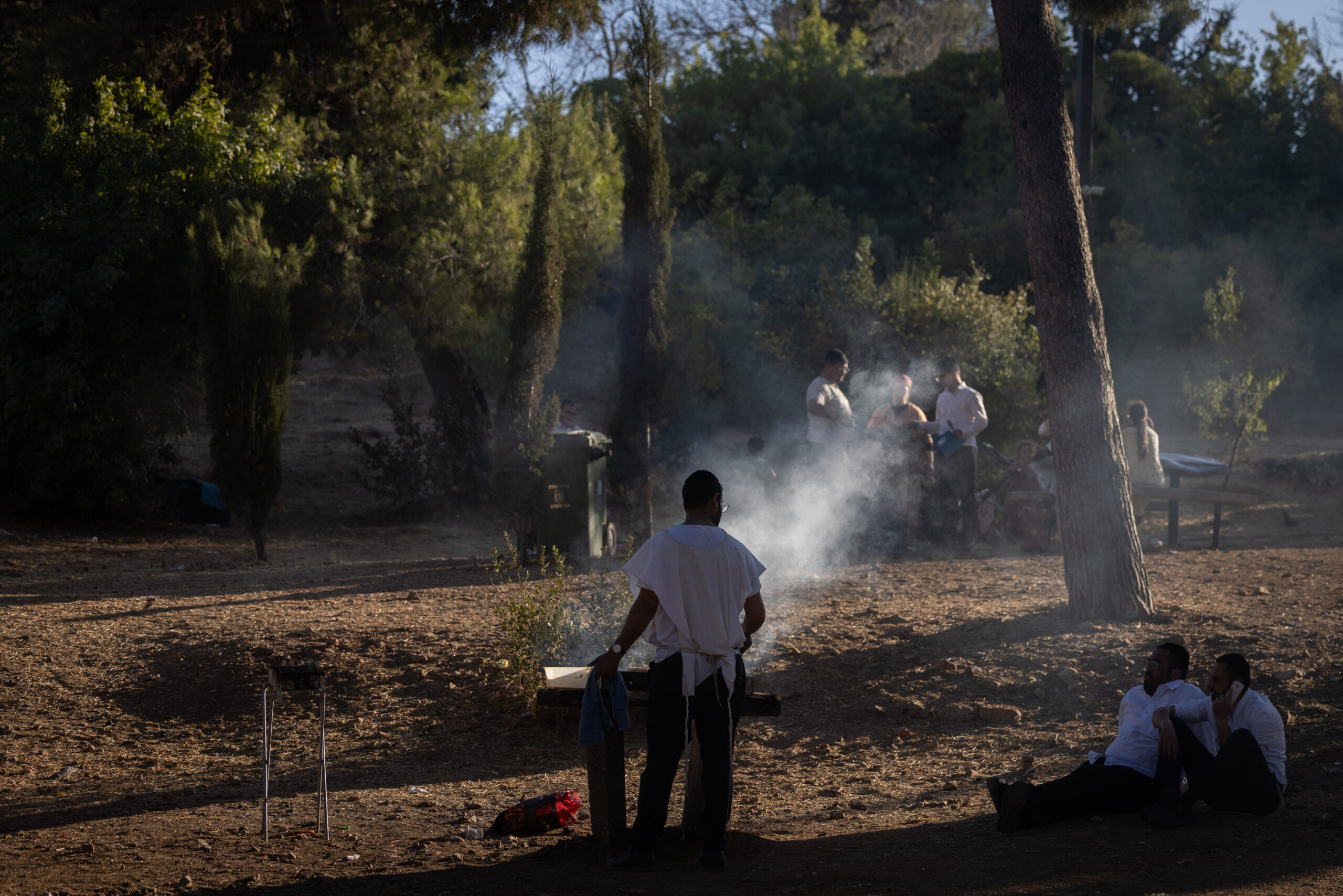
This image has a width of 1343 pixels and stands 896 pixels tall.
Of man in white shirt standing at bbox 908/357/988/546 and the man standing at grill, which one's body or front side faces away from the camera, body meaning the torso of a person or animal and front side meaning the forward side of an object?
the man standing at grill

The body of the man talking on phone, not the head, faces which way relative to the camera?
to the viewer's left

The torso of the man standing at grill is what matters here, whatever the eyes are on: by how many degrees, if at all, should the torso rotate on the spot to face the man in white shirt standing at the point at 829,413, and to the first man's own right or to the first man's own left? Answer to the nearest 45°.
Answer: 0° — they already face them

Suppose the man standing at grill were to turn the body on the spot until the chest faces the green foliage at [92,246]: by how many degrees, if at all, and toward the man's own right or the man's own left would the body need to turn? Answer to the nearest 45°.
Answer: approximately 45° to the man's own left

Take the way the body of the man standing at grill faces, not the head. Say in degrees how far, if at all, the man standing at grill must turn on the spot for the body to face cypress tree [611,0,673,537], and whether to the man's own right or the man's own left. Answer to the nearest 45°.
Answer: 0° — they already face it

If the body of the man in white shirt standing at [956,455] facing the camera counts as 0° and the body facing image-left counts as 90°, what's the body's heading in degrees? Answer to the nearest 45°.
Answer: approximately 45°

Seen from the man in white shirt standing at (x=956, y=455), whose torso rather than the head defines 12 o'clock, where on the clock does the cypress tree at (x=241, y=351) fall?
The cypress tree is roughly at 1 o'clock from the man in white shirt standing.

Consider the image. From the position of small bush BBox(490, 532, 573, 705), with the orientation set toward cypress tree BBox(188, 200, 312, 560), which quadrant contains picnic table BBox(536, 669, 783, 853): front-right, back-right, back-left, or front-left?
back-left

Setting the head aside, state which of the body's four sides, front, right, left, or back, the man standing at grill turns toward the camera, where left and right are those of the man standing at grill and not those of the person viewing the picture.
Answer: back

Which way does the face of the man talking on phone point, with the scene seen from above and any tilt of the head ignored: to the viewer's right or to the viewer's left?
to the viewer's left

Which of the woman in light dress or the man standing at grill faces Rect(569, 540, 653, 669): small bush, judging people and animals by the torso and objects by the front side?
the man standing at grill
